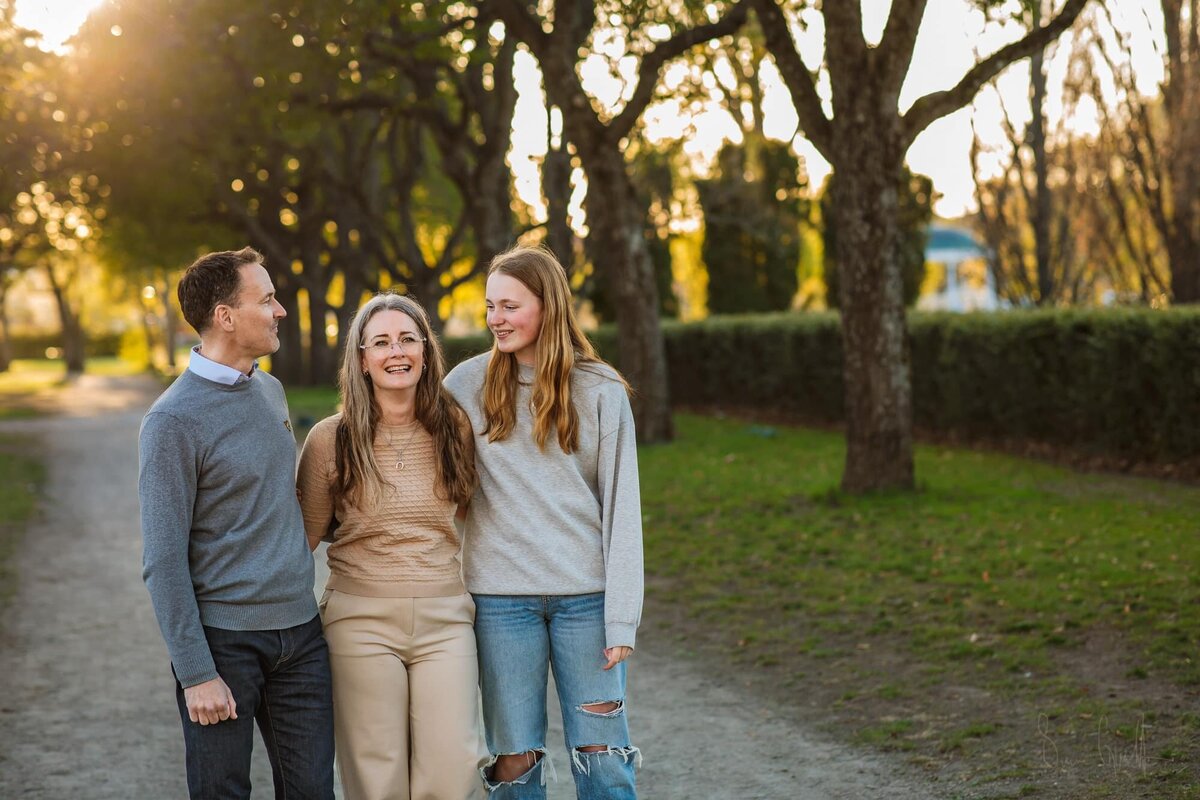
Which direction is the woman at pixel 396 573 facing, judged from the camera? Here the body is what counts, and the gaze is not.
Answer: toward the camera

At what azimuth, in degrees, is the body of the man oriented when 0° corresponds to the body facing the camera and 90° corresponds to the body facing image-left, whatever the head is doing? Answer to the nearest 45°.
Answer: approximately 315°

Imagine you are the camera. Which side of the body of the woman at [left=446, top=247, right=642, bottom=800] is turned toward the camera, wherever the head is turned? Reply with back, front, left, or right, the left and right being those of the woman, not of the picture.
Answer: front

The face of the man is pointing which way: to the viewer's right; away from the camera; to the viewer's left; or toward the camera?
to the viewer's right

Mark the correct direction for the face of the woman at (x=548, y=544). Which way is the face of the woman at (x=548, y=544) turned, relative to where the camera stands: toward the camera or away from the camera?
toward the camera

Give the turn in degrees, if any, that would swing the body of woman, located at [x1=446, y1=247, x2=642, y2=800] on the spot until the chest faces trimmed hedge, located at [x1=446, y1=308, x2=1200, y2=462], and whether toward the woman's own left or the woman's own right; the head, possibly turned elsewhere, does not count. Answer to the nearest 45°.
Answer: approximately 135° to the woman's own left

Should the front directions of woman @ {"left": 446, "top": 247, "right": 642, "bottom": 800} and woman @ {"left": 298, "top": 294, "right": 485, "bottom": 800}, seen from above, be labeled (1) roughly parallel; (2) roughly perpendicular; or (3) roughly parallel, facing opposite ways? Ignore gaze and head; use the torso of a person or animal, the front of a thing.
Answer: roughly parallel

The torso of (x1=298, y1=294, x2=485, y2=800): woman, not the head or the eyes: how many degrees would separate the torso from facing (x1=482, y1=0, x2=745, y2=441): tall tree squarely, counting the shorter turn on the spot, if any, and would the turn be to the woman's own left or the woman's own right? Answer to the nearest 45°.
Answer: approximately 180°

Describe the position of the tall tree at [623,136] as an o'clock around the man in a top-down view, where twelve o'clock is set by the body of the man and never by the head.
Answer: The tall tree is roughly at 8 o'clock from the man.

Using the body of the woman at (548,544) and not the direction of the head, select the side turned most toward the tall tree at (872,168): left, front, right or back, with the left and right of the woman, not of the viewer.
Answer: back

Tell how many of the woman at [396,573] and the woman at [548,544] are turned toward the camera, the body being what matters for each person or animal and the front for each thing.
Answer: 2

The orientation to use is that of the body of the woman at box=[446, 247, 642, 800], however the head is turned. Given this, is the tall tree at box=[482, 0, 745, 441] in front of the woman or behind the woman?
behind

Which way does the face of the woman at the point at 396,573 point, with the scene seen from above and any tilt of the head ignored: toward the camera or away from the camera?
toward the camera
